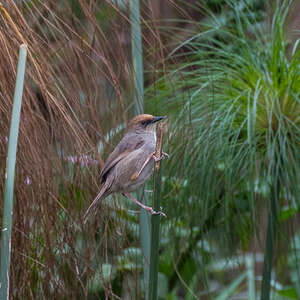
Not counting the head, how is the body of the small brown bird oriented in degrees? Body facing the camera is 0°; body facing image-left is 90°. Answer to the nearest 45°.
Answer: approximately 270°

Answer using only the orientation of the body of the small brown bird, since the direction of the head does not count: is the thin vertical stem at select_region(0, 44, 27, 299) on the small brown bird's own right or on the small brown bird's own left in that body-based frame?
on the small brown bird's own right
